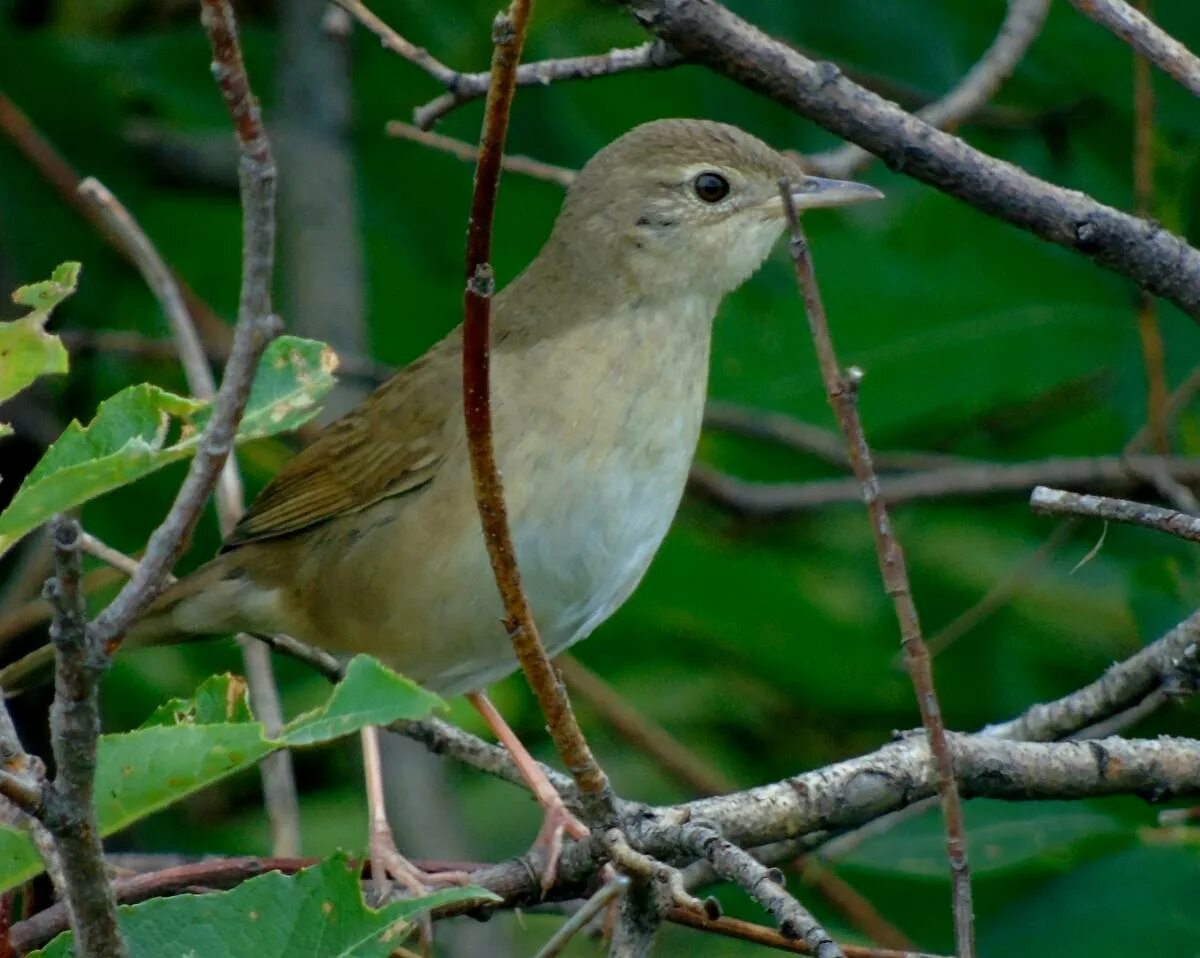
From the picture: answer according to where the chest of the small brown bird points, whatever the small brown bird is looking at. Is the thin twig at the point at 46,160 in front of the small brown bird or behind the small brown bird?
behind

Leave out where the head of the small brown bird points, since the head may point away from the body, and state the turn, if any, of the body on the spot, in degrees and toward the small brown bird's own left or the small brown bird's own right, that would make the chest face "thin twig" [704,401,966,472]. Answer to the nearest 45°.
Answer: approximately 45° to the small brown bird's own left

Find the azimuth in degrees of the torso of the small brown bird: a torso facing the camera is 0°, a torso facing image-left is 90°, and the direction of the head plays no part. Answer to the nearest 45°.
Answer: approximately 270°

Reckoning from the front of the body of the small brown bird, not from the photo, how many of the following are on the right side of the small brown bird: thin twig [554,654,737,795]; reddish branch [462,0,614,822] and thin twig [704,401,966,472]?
1

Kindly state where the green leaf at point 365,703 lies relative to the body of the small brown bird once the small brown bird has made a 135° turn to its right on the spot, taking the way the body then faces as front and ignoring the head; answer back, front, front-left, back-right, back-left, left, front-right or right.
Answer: front-left

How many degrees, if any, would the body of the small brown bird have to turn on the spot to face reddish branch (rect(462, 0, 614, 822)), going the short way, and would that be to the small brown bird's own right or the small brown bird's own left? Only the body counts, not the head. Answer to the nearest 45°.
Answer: approximately 90° to the small brown bird's own right

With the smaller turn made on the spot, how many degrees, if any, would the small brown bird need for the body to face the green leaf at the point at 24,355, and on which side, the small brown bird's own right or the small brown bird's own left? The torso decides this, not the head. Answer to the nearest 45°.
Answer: approximately 90° to the small brown bird's own right

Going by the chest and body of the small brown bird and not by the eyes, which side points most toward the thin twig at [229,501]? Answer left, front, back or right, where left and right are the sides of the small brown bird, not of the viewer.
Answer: back

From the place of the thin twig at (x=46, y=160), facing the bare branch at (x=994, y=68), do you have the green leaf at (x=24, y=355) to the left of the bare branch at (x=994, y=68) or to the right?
right

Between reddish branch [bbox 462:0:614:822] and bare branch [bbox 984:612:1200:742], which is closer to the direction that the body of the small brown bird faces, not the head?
the bare branch
